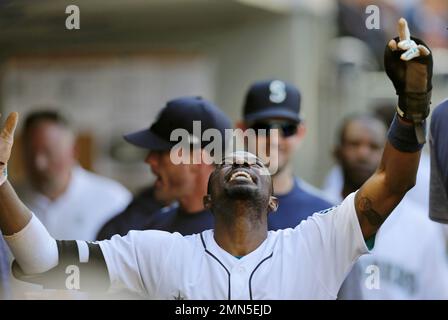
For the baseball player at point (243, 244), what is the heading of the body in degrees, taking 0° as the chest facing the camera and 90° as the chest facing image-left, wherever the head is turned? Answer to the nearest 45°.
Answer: approximately 0°

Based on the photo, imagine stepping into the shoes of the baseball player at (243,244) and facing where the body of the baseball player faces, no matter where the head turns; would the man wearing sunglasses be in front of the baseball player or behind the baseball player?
behind
